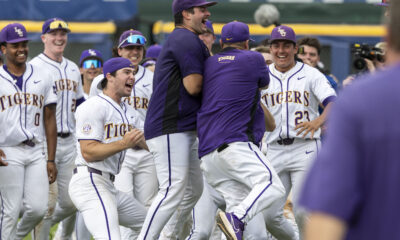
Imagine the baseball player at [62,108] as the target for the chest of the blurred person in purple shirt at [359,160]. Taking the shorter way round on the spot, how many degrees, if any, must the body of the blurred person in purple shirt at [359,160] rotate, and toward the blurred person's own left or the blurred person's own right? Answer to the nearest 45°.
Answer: approximately 45° to the blurred person's own left

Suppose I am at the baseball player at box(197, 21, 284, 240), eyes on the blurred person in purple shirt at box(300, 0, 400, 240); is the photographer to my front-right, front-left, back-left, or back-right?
back-left

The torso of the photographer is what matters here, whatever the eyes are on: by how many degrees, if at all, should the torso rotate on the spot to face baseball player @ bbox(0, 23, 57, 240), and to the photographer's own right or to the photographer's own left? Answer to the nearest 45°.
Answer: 0° — they already face them

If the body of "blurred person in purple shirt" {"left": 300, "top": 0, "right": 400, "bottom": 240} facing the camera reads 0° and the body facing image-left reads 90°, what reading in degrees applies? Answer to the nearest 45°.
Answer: approximately 180°

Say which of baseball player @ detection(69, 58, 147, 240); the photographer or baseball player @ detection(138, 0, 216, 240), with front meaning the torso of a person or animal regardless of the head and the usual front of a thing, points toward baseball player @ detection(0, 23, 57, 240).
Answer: the photographer

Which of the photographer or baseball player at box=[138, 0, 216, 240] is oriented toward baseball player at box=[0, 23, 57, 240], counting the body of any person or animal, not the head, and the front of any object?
the photographer

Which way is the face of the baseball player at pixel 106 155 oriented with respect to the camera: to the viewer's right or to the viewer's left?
to the viewer's right
